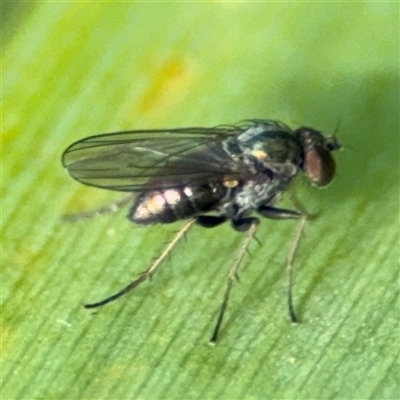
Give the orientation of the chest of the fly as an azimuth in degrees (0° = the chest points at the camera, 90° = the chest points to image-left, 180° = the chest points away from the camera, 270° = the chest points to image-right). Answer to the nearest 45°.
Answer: approximately 270°
